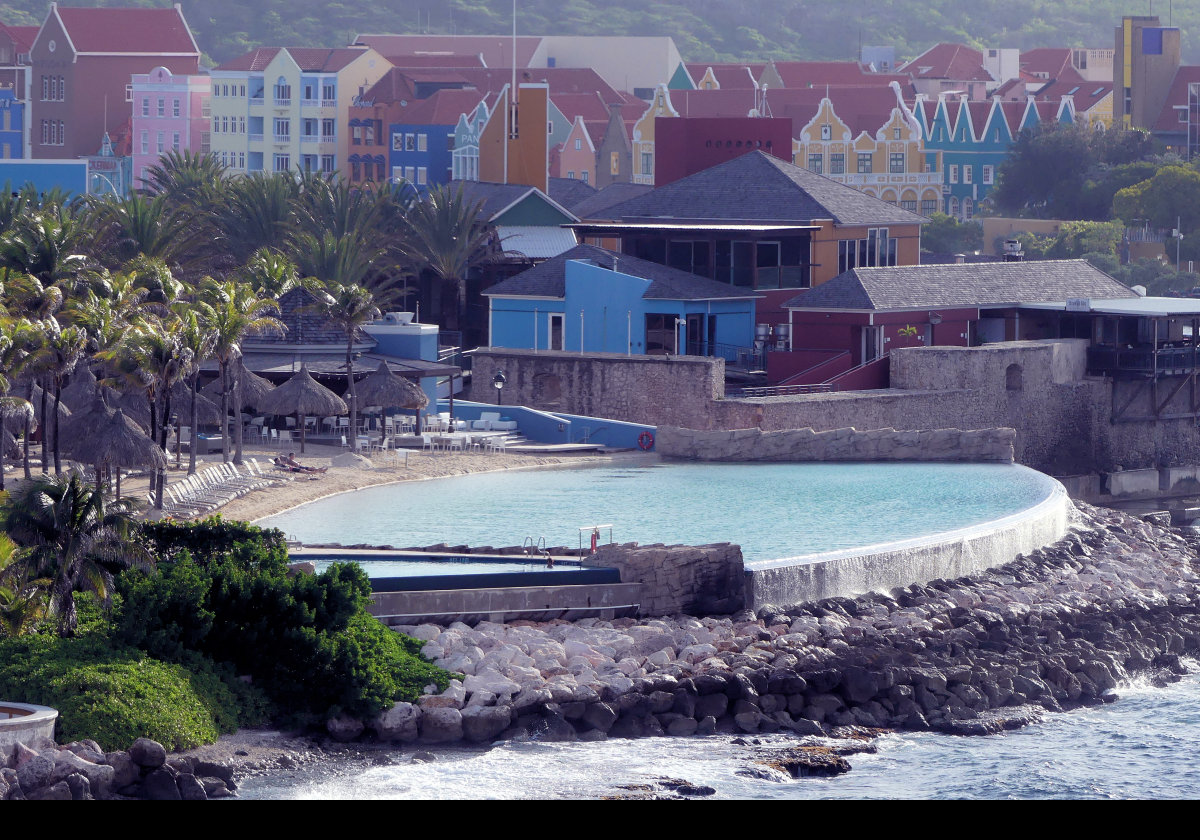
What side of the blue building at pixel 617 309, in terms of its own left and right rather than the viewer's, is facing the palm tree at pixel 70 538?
front

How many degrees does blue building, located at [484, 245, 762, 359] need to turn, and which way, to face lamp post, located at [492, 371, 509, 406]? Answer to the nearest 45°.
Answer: approximately 45° to its right

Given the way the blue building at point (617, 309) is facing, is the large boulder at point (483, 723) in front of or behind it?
in front

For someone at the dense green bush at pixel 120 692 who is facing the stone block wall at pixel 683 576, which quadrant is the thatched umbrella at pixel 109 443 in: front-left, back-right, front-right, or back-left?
front-left

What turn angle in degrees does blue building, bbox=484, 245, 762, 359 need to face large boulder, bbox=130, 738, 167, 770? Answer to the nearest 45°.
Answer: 0° — it already faces it

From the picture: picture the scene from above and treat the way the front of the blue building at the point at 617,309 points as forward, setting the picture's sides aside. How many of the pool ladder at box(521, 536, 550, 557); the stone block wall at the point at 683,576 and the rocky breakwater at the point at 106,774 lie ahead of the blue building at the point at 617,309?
3

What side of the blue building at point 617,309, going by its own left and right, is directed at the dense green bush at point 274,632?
front

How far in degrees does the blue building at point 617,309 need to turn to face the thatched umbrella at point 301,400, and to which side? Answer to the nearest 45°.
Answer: approximately 45° to its right

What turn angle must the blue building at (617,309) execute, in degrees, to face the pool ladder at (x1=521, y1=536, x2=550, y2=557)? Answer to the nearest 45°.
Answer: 0° — it already faces it

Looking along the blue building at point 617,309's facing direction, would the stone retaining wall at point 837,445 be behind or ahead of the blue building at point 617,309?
ahead

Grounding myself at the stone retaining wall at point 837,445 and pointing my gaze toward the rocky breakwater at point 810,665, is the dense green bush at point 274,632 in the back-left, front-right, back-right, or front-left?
front-right

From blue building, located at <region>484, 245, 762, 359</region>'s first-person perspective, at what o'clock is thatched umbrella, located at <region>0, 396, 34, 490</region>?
The thatched umbrella is roughly at 1 o'clock from the blue building.

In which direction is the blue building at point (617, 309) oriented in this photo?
toward the camera

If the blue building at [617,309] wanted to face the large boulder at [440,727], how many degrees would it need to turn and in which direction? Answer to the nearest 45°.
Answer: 0° — it already faces it

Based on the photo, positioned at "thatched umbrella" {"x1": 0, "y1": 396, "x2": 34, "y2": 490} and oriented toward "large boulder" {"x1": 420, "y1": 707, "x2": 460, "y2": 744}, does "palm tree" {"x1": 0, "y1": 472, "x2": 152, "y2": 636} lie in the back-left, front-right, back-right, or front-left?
front-right

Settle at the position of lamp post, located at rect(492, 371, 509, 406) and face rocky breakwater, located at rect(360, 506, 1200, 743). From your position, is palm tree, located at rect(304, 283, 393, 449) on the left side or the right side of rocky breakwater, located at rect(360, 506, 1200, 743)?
right

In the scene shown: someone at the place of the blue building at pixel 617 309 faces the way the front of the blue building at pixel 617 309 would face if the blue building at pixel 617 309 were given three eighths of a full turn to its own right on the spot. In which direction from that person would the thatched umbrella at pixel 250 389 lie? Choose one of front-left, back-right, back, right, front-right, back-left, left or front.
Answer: left

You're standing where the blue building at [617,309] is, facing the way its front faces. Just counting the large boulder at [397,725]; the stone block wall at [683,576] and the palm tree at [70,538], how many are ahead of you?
3

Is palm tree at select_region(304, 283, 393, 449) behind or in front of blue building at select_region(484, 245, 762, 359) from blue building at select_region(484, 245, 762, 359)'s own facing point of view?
in front
